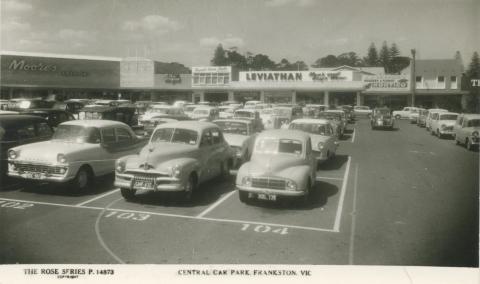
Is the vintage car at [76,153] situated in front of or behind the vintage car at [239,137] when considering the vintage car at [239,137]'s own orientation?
in front

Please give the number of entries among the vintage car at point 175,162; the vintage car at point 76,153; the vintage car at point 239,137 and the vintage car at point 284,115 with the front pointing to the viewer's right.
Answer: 0

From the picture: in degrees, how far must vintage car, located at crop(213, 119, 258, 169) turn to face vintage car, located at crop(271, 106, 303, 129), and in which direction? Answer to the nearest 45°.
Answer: approximately 135° to its right

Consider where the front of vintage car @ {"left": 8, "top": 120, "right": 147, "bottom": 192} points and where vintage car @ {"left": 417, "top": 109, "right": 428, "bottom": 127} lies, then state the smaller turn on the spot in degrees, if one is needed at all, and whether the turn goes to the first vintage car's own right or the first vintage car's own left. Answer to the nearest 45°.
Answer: approximately 180°

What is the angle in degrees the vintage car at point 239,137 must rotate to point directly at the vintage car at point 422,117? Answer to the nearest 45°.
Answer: approximately 180°

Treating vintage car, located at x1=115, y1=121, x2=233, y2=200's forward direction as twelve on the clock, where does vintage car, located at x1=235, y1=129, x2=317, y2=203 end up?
vintage car, located at x1=235, y1=129, x2=317, y2=203 is roughly at 8 o'clock from vintage car, located at x1=115, y1=121, x2=233, y2=200.

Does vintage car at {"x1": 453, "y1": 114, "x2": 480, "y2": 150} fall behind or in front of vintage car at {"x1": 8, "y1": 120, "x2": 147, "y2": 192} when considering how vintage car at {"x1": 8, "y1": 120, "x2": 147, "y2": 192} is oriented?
behind

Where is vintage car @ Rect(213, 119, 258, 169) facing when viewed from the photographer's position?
facing the viewer and to the left of the viewer

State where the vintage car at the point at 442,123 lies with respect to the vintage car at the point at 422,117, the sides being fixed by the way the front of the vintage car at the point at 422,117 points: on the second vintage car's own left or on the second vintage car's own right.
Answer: on the second vintage car's own left

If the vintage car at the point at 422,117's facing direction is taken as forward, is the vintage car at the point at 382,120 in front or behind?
in front

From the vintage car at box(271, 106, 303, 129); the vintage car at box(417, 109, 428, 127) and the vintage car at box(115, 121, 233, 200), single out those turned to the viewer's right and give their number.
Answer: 0

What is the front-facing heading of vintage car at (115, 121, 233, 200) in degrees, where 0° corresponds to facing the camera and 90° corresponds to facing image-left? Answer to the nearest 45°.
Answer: approximately 45°
